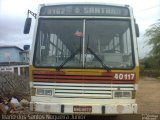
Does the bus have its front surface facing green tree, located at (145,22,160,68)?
no

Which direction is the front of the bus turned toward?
toward the camera
